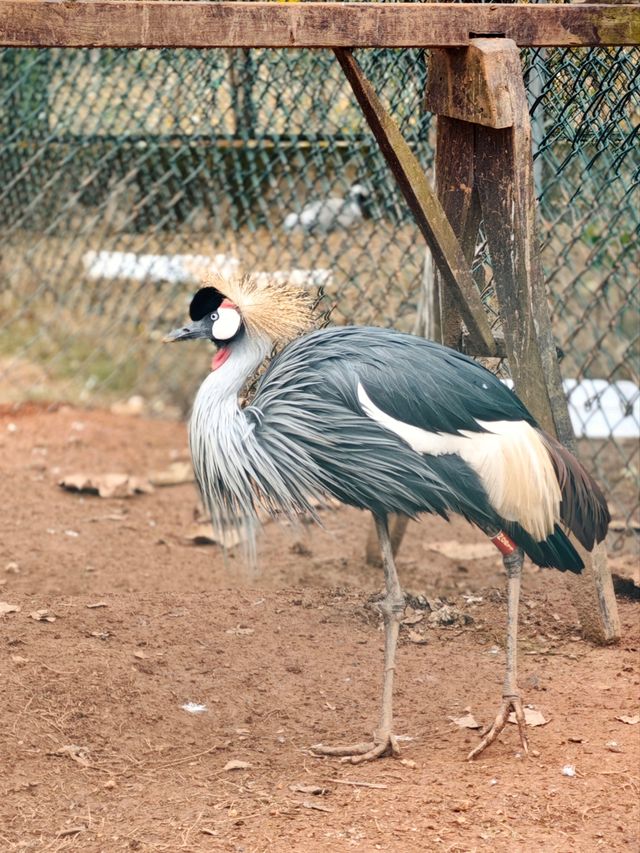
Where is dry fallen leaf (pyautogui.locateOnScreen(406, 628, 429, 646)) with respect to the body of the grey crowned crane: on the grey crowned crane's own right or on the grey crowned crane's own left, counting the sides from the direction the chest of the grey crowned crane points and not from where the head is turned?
on the grey crowned crane's own right

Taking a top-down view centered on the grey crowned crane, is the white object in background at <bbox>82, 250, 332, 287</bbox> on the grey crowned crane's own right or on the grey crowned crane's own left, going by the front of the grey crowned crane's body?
on the grey crowned crane's own right

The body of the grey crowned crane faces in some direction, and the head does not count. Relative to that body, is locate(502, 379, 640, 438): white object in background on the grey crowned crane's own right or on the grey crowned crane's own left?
on the grey crowned crane's own right

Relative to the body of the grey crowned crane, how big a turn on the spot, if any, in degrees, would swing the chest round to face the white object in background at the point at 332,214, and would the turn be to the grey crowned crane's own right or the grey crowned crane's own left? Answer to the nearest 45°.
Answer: approximately 90° to the grey crowned crane's own right

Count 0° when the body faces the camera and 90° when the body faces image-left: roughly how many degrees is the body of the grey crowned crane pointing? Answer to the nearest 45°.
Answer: approximately 90°

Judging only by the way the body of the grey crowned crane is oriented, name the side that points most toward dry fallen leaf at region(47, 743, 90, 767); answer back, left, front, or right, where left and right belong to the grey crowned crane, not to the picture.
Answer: front

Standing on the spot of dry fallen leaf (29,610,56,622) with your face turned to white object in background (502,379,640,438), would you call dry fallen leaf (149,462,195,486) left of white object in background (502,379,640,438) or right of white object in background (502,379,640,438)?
left

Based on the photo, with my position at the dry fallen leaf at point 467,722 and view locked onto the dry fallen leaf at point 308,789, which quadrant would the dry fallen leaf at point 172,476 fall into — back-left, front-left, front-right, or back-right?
back-right
